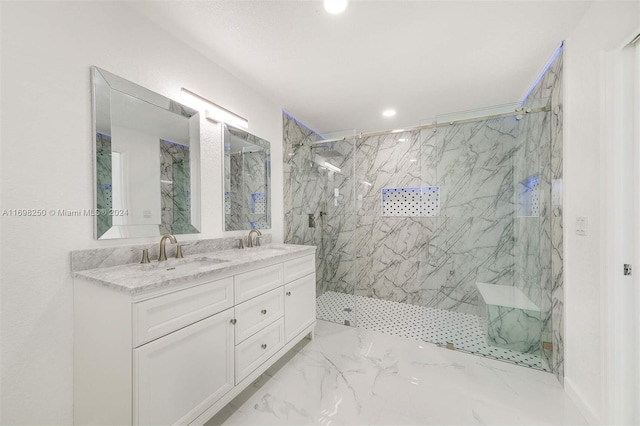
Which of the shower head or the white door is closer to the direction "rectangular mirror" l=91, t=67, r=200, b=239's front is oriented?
the white door

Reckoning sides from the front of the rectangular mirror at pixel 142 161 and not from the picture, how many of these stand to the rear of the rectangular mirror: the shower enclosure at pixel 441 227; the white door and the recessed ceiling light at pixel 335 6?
0

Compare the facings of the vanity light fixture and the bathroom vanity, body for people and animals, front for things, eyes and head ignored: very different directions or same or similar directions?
same or similar directions

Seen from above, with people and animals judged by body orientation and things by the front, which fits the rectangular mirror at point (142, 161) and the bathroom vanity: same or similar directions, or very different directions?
same or similar directions

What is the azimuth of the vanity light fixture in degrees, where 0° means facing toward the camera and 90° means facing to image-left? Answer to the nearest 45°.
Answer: approximately 315°

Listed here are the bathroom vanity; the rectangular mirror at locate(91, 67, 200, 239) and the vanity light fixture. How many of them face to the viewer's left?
0

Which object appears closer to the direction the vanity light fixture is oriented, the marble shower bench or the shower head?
the marble shower bench

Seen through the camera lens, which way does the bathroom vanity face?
facing the viewer and to the right of the viewer

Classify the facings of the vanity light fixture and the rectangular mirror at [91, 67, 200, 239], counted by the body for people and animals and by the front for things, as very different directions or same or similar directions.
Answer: same or similar directions

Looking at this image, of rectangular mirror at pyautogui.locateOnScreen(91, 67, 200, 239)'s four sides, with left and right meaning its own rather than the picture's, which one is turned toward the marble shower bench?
front

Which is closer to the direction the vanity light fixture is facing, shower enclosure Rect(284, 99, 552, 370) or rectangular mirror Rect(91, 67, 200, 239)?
the shower enclosure

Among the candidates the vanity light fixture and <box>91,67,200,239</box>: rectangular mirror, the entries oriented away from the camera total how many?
0

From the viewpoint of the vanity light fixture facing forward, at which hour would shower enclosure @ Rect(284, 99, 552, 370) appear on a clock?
The shower enclosure is roughly at 11 o'clock from the vanity light fixture.
